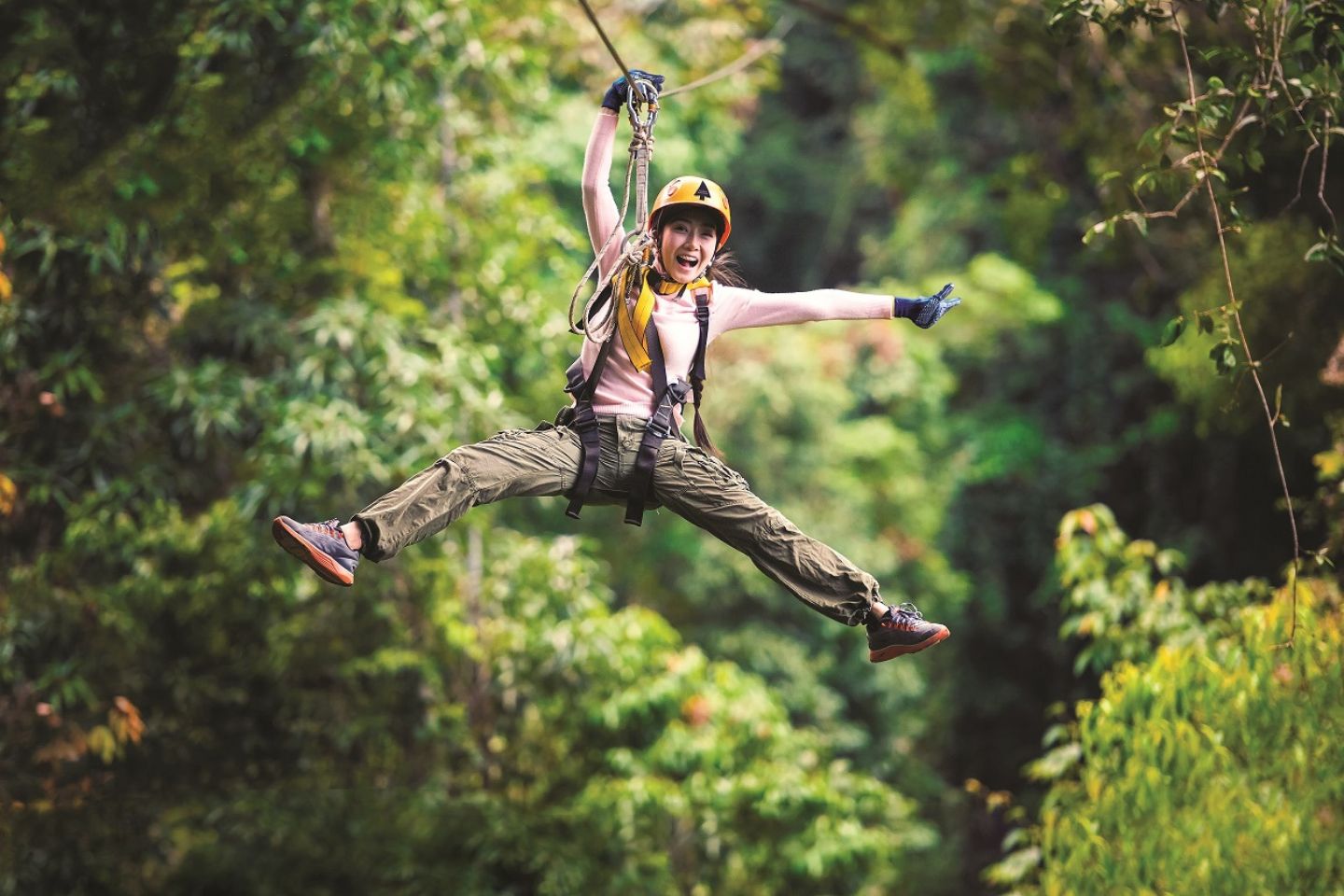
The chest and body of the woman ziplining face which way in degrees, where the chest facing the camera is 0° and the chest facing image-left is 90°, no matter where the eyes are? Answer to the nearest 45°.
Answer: approximately 0°

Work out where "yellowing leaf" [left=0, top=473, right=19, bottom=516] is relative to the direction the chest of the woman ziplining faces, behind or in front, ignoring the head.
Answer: behind
